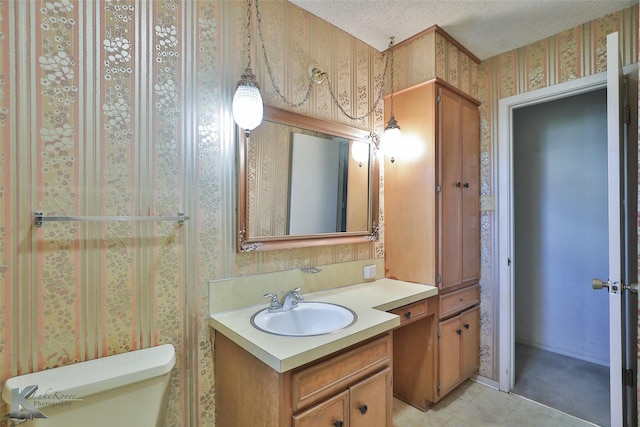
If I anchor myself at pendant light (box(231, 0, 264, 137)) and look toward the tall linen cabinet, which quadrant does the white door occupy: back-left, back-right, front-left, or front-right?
front-right

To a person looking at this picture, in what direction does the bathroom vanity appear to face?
facing the viewer and to the right of the viewer

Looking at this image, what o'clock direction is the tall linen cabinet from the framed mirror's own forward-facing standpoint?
The tall linen cabinet is roughly at 10 o'clock from the framed mirror.

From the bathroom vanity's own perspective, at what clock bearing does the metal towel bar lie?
The metal towel bar is roughly at 4 o'clock from the bathroom vanity.

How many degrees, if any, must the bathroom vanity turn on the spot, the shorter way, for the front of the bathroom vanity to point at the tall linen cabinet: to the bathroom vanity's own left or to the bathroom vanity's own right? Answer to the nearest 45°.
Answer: approximately 90° to the bathroom vanity's own left

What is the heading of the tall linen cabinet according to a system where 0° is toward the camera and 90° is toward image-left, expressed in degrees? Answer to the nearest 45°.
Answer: approximately 315°

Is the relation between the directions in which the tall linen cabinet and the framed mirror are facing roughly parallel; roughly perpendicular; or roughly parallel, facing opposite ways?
roughly parallel

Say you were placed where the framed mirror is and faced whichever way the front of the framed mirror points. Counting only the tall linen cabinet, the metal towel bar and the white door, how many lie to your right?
1

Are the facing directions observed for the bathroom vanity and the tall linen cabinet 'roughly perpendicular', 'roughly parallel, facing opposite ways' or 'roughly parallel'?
roughly parallel

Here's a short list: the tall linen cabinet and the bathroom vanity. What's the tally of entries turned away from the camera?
0

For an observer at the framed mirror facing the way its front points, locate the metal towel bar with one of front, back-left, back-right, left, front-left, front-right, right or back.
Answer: right

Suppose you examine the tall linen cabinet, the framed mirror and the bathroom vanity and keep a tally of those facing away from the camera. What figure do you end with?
0
